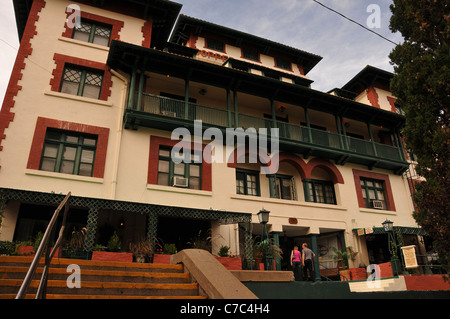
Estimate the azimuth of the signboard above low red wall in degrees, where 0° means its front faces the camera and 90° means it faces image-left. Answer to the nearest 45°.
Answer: approximately 0°

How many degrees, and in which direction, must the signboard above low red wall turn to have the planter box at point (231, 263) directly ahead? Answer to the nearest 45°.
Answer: approximately 45° to its right

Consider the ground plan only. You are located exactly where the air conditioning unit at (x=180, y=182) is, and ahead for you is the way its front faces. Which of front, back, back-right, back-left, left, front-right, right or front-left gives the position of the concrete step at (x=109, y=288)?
front-right

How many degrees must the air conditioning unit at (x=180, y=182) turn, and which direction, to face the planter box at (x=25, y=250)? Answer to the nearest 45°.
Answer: approximately 90° to its right

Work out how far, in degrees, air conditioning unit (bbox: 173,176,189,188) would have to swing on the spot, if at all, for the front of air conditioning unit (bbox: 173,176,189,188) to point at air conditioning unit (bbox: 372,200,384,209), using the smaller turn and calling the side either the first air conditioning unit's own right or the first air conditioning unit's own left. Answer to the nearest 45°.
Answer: approximately 45° to the first air conditioning unit's own left

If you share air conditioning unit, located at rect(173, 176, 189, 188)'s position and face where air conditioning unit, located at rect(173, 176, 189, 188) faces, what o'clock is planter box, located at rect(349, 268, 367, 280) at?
The planter box is roughly at 10 o'clock from the air conditioning unit.

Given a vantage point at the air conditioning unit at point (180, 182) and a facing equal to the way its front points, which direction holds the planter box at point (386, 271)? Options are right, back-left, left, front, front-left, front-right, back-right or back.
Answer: front-left

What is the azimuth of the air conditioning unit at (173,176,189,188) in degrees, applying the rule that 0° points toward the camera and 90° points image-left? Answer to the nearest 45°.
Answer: approximately 315°

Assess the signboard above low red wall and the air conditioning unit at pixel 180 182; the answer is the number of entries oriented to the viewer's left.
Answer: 0

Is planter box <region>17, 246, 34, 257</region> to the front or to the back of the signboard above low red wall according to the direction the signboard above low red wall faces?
to the front

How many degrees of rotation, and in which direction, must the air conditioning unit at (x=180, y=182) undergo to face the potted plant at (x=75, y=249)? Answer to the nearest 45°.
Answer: approximately 90° to its right
